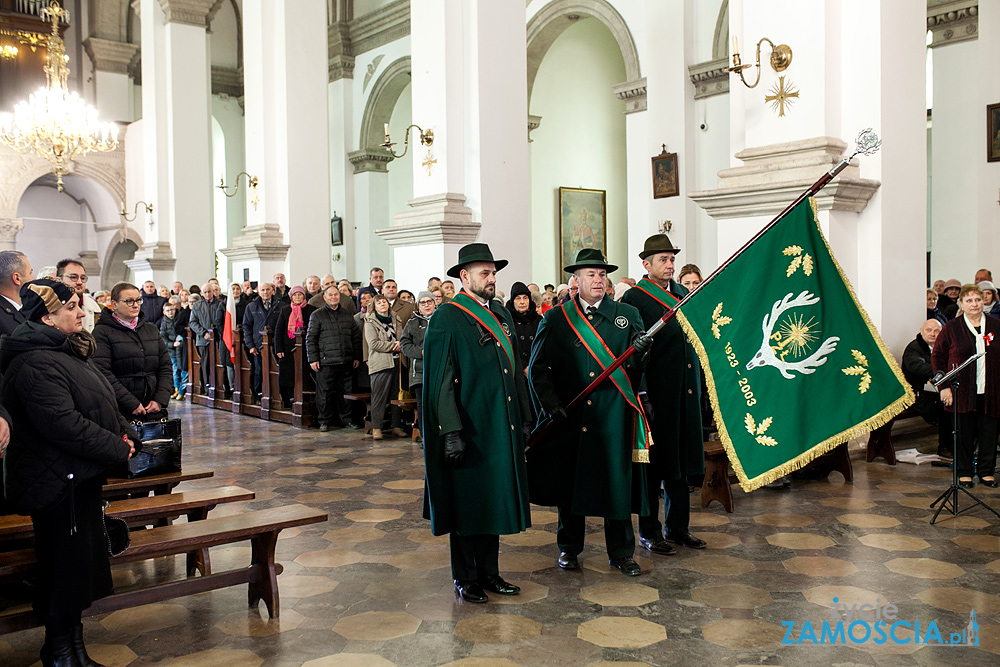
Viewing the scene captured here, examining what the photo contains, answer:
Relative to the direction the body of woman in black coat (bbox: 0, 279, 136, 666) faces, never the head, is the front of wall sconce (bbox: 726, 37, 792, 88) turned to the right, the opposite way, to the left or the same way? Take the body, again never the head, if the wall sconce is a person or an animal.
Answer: the opposite way

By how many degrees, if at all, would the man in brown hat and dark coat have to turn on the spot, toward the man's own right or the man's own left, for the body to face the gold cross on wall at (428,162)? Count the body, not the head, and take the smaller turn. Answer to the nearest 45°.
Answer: approximately 180°

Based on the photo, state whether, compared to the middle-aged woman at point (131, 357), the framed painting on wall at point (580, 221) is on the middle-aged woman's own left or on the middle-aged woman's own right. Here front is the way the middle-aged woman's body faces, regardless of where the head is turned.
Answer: on the middle-aged woman's own left

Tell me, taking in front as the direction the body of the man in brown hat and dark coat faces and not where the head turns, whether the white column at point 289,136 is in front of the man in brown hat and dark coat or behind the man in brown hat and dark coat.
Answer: behind

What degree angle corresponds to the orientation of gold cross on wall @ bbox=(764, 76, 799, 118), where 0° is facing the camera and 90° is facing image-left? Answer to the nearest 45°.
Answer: approximately 45°

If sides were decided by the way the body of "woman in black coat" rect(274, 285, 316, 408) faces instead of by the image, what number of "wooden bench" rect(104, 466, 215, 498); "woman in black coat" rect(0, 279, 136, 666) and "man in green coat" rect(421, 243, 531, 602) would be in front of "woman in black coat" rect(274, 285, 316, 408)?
3

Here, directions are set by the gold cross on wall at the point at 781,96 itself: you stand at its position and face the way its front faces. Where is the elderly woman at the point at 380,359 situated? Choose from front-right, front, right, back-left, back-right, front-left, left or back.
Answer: front-right

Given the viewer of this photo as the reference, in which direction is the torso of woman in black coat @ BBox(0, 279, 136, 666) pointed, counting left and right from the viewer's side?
facing to the right of the viewer

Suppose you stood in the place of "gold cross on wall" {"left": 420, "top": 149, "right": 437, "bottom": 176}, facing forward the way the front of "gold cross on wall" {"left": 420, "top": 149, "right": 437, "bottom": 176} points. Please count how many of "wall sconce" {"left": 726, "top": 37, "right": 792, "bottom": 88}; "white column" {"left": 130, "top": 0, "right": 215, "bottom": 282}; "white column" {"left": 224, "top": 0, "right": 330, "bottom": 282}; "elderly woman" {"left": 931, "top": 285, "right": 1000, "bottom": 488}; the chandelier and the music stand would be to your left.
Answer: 3

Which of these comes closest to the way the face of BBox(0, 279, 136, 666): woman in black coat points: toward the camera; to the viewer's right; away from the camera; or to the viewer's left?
to the viewer's right

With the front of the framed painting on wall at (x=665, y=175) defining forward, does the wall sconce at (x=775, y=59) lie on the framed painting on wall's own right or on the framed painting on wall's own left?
on the framed painting on wall's own left

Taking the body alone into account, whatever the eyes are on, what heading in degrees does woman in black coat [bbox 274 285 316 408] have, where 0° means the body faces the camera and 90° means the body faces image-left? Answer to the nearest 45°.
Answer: approximately 0°

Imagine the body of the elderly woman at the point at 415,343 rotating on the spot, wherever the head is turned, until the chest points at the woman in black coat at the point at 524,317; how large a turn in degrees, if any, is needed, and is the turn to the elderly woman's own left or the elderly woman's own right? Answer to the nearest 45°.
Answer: approximately 90° to the elderly woman's own left

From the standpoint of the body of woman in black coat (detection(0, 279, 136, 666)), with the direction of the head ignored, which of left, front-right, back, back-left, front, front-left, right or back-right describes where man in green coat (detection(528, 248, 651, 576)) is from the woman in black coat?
front
